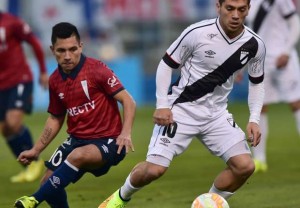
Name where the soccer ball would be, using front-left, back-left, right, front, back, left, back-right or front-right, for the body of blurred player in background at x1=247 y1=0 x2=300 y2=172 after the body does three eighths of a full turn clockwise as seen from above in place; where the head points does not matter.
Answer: back

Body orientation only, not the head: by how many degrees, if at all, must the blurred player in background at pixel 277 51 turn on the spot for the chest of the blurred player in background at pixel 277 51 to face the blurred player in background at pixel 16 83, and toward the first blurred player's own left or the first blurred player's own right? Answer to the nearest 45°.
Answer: approximately 45° to the first blurred player's own right

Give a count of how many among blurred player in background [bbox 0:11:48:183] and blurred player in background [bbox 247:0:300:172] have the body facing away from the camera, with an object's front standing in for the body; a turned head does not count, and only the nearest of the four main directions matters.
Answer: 0

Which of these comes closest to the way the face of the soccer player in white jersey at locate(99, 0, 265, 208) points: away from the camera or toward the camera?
toward the camera
